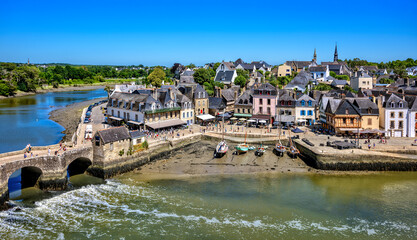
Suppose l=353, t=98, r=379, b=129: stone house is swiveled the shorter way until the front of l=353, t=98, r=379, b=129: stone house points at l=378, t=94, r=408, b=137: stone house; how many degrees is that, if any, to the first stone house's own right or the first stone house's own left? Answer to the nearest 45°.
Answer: approximately 90° to the first stone house's own left

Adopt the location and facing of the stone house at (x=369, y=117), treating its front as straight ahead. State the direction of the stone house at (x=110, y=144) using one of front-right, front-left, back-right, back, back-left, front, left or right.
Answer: front-right

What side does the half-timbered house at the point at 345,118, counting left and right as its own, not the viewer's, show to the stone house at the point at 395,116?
left

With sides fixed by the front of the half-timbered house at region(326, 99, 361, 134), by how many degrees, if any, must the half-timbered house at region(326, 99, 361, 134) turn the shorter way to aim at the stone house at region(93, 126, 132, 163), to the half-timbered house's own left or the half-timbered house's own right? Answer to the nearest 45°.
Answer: approximately 45° to the half-timbered house's own right

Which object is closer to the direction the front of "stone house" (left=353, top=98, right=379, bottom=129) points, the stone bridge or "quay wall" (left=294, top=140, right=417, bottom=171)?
the quay wall

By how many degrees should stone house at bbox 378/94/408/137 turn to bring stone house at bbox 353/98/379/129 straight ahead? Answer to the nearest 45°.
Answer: approximately 90° to its right
